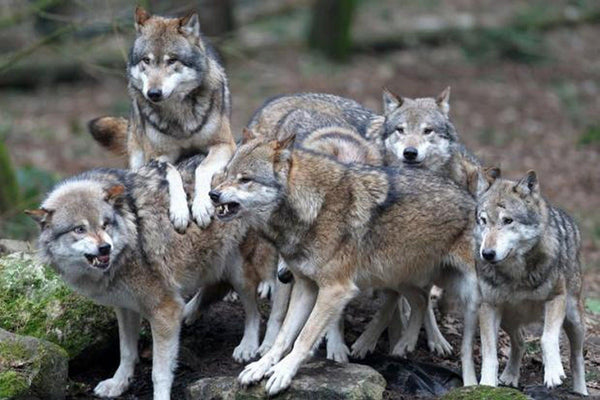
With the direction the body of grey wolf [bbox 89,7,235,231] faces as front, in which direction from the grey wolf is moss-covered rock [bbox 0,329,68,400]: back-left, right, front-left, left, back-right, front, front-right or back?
front-right

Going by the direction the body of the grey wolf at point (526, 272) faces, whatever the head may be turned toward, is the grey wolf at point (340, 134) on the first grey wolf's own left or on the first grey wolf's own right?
on the first grey wolf's own right

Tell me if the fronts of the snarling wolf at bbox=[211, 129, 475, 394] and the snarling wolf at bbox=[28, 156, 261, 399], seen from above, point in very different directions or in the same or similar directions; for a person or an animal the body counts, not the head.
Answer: same or similar directions

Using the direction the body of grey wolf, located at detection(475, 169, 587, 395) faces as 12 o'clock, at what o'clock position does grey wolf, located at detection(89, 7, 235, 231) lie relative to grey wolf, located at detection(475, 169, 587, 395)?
grey wolf, located at detection(89, 7, 235, 231) is roughly at 2 o'clock from grey wolf, located at detection(475, 169, 587, 395).

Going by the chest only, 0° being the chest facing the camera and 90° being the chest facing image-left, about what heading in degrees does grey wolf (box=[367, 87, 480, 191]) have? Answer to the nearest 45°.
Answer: approximately 0°

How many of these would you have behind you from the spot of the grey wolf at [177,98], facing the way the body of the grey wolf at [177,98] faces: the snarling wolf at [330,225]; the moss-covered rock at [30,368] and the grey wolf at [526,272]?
0

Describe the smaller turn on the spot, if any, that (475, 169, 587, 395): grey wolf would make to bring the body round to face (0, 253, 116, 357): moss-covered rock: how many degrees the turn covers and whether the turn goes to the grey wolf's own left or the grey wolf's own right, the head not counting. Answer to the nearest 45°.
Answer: approximately 45° to the grey wolf's own right

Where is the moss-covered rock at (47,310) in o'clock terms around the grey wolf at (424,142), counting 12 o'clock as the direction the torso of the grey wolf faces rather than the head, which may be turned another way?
The moss-covered rock is roughly at 2 o'clock from the grey wolf.

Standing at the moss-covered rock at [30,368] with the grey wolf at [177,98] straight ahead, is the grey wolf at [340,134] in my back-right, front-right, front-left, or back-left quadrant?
front-right

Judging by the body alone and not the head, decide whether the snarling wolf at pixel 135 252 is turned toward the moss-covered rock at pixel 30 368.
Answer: yes

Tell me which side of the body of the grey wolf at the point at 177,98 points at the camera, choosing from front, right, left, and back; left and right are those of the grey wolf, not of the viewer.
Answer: front

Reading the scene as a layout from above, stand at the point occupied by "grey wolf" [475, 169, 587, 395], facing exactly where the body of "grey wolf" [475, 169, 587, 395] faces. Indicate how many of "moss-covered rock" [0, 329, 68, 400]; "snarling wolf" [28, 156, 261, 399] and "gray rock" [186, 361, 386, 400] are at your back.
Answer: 0

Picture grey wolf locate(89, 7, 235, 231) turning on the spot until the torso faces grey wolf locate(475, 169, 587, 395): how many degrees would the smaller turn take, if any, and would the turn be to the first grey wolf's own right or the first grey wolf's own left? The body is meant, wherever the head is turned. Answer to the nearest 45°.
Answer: approximately 45° to the first grey wolf's own left

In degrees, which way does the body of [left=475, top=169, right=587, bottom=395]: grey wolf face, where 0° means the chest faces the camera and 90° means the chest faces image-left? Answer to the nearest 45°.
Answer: approximately 45°

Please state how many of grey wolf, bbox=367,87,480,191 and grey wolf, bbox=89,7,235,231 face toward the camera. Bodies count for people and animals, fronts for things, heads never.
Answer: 2

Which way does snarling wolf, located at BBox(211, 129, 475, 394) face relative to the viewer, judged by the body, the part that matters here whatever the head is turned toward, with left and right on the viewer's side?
facing the viewer and to the left of the viewer
